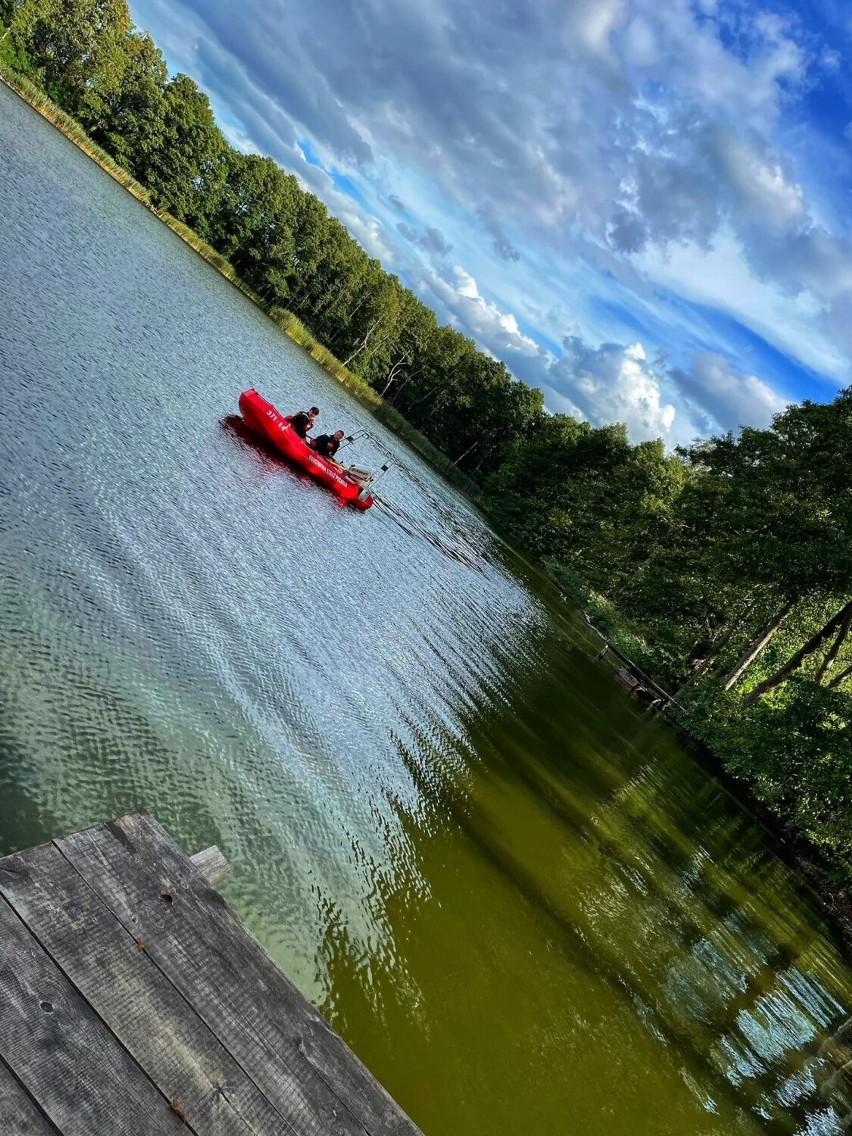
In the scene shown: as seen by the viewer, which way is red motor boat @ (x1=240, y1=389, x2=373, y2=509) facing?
to the viewer's left

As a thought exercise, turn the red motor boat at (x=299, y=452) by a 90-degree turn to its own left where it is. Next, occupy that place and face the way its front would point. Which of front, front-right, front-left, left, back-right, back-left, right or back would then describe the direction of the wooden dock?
front
